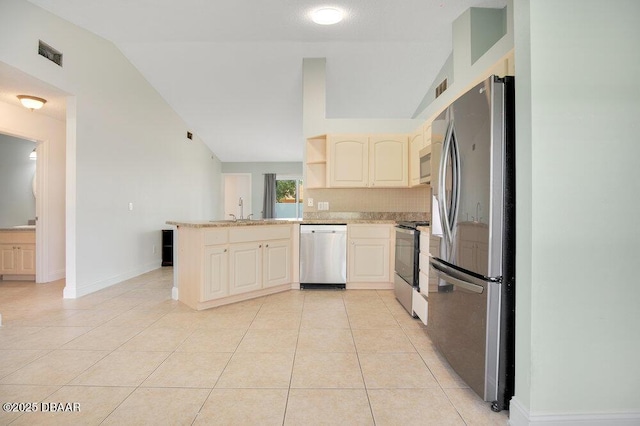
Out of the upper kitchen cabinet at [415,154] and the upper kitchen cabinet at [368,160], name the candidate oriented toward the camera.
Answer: the upper kitchen cabinet at [368,160]

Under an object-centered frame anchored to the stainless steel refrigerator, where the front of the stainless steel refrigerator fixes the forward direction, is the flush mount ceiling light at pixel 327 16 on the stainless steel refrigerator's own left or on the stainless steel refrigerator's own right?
on the stainless steel refrigerator's own right

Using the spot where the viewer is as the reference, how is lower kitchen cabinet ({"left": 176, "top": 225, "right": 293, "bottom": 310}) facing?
facing the viewer and to the right of the viewer

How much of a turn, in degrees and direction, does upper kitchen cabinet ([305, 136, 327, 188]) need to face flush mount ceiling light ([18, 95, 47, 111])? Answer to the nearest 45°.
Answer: approximately 45° to its right

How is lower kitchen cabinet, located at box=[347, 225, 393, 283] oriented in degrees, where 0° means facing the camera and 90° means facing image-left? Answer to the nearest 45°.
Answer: approximately 0°

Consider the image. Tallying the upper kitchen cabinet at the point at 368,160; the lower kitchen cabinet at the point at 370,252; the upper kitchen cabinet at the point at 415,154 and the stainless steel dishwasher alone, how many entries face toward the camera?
3

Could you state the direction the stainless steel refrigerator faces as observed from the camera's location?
facing the viewer and to the left of the viewer

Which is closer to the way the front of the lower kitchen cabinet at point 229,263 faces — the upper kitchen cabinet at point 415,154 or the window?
the upper kitchen cabinet

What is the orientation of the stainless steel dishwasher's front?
toward the camera

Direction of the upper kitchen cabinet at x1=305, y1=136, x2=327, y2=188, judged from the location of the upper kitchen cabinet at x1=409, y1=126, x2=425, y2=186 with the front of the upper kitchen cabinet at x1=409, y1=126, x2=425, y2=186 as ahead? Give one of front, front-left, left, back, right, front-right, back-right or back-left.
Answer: front

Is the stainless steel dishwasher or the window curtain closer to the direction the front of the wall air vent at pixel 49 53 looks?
the stainless steel dishwasher

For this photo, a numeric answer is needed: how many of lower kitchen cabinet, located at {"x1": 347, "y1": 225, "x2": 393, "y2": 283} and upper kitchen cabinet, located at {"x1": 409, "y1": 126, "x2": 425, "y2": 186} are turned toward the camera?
1

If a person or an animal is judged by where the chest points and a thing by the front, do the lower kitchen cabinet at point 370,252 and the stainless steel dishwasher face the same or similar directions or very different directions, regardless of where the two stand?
same or similar directions

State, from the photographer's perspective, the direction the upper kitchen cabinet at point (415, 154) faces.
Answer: facing to the left of the viewer
